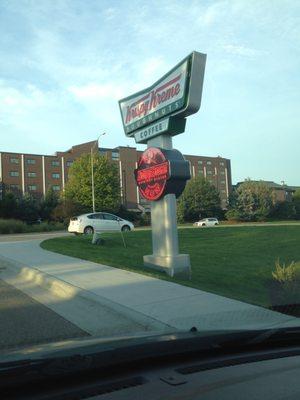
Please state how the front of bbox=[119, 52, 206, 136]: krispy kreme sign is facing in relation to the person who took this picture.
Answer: facing the viewer and to the left of the viewer

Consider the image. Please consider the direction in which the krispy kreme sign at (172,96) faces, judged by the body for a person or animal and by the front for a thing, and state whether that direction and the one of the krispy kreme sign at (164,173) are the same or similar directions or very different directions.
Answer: same or similar directions

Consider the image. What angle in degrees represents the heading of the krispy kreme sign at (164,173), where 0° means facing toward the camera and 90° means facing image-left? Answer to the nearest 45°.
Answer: approximately 45°

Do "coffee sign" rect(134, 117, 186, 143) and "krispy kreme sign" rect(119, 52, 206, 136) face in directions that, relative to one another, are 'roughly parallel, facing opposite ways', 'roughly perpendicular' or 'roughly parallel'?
roughly parallel

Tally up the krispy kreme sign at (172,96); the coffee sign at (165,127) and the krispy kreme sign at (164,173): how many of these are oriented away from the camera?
0

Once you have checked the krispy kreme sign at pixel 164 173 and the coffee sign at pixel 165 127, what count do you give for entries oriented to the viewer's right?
0

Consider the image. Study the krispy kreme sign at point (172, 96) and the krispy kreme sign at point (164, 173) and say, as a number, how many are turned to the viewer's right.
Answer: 0

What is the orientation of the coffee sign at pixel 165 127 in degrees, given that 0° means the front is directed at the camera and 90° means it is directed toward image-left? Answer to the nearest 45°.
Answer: approximately 45°

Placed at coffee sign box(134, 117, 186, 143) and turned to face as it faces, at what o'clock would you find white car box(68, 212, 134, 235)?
The white car is roughly at 4 o'clock from the coffee sign.
